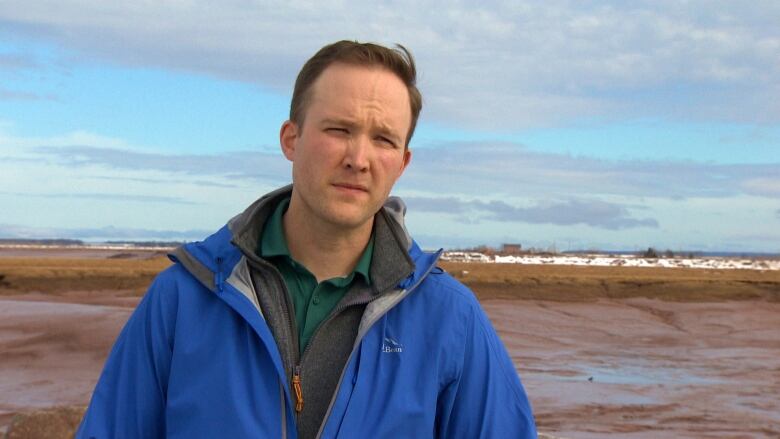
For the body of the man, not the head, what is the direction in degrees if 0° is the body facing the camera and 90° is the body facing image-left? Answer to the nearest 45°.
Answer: approximately 0°
